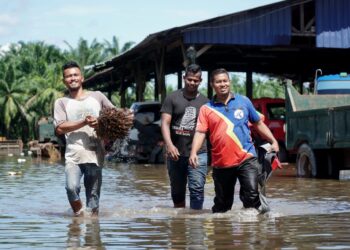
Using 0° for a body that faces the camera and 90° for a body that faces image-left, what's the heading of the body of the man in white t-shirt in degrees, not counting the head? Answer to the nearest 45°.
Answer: approximately 0°

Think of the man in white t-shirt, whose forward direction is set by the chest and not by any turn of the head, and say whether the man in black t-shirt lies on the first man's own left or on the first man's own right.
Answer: on the first man's own left

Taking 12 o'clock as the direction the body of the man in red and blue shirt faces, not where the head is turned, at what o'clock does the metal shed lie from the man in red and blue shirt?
The metal shed is roughly at 6 o'clock from the man in red and blue shirt.

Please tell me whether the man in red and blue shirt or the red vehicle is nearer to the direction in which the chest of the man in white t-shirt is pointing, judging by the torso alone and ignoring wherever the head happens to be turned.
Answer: the man in red and blue shirt

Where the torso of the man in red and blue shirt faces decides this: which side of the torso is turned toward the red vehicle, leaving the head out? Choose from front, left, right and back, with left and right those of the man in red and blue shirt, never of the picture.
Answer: back

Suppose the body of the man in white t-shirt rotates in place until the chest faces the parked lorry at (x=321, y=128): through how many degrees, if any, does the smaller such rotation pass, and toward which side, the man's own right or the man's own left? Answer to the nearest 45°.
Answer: approximately 135° to the man's own left

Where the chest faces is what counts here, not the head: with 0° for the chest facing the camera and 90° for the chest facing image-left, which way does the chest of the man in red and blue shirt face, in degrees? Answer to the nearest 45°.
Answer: approximately 0°

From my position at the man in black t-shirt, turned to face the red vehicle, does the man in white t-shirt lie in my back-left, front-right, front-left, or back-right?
back-left
